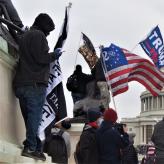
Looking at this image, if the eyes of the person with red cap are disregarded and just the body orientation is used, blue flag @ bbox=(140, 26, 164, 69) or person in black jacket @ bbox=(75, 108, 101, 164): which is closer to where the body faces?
the blue flag

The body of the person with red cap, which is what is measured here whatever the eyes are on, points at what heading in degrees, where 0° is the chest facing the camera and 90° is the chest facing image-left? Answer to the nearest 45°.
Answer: approximately 225°

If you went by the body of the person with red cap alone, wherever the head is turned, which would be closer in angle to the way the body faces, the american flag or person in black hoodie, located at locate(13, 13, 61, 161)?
the american flag

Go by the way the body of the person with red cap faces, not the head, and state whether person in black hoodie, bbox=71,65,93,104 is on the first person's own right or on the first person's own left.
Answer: on the first person's own left

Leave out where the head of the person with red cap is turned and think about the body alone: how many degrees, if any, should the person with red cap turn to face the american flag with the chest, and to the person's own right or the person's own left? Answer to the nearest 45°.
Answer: approximately 45° to the person's own left

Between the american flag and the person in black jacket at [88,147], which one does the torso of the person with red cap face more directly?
the american flag

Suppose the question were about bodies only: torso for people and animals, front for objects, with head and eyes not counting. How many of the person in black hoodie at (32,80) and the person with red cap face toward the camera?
0
